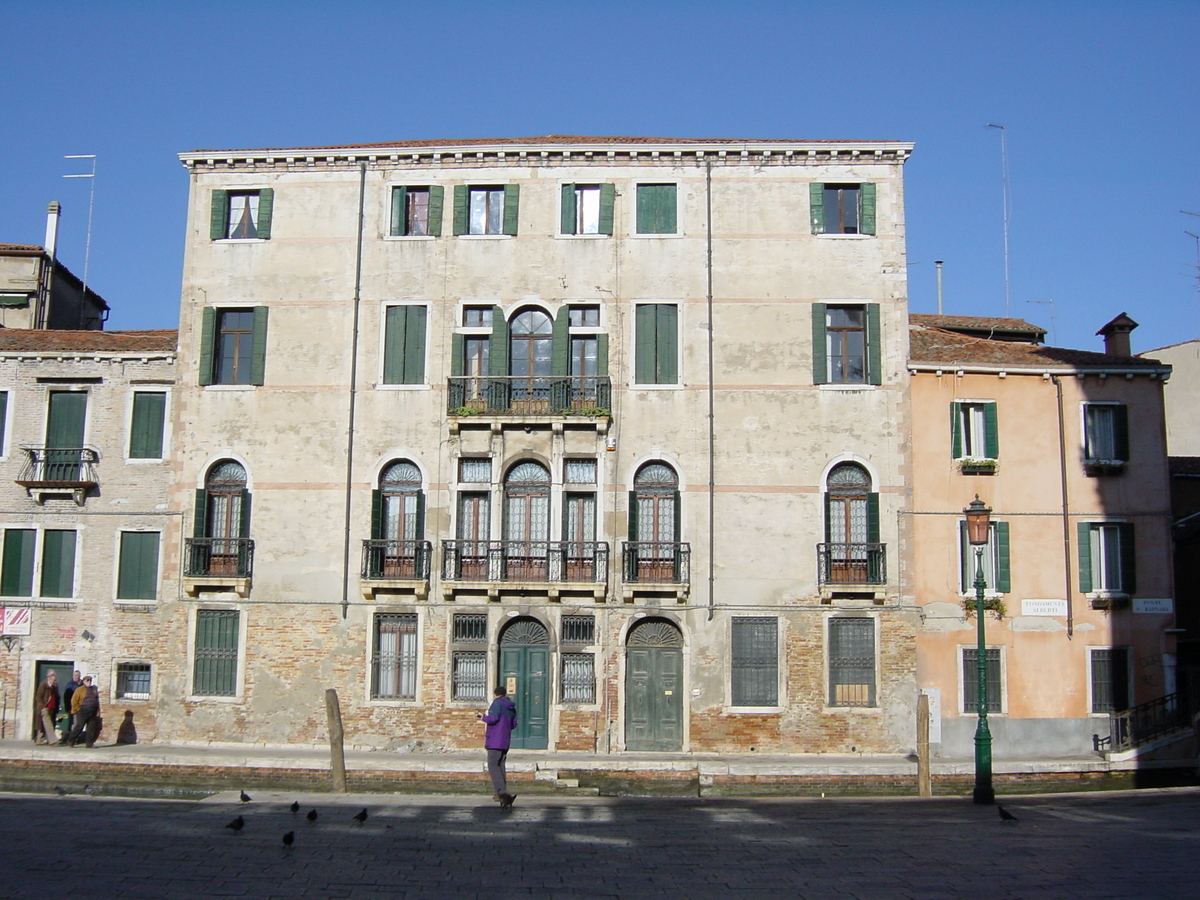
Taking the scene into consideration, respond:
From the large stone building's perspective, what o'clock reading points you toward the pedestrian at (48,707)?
The pedestrian is roughly at 3 o'clock from the large stone building.

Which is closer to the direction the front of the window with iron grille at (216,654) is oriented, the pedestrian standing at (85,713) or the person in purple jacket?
the person in purple jacket

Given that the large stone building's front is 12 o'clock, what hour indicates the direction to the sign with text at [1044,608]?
The sign with text is roughly at 9 o'clock from the large stone building.

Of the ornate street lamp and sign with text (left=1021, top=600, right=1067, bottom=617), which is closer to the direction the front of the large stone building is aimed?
the ornate street lamp

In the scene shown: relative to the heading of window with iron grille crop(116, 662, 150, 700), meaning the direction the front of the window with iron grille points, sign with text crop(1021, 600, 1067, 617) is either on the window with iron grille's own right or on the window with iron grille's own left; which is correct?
on the window with iron grille's own left

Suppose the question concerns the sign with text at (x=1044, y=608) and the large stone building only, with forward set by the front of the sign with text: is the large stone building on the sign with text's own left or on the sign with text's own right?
on the sign with text's own right

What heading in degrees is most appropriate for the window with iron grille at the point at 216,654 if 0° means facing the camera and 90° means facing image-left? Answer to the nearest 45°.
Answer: approximately 0°

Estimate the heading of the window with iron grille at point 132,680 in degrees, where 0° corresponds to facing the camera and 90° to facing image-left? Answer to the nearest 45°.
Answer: approximately 0°
